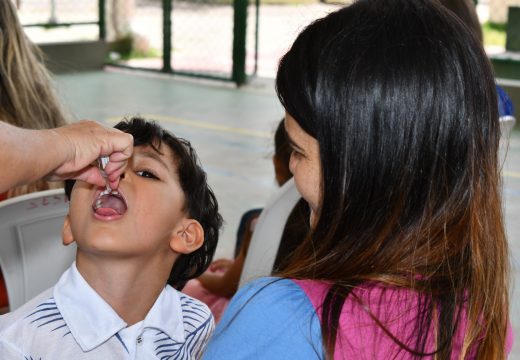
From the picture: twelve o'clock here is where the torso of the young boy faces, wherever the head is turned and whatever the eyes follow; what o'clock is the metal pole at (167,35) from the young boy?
The metal pole is roughly at 6 o'clock from the young boy.

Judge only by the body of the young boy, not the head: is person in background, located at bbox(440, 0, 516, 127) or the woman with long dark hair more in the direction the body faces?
the woman with long dark hair

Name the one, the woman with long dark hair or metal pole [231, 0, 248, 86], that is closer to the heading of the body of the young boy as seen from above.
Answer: the woman with long dark hair

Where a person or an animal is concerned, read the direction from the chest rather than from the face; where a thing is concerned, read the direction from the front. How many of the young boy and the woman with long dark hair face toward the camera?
1

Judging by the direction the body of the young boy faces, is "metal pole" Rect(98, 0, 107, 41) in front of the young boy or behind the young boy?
behind

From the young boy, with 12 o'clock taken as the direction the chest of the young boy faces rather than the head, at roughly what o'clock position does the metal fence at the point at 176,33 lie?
The metal fence is roughly at 6 o'clock from the young boy.

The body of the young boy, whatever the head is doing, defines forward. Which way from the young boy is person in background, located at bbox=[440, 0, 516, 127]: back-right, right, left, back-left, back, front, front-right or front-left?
back-left

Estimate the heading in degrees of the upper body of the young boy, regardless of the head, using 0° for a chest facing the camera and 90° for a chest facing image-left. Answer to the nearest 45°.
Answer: approximately 0°

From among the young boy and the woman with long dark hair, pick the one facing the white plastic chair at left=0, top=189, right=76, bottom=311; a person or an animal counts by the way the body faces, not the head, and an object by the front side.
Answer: the woman with long dark hair

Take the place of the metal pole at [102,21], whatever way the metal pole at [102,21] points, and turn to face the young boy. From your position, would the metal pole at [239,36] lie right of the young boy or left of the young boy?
left

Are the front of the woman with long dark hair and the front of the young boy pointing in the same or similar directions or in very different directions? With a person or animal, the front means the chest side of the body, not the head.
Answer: very different directions

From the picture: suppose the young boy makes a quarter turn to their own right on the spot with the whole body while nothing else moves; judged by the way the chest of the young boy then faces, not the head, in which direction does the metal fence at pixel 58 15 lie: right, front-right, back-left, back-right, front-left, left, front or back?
right

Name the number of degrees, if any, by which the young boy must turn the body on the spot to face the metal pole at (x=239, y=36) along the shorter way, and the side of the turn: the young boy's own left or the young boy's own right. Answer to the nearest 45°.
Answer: approximately 180°

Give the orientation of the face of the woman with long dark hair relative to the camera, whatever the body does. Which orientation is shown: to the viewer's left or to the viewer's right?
to the viewer's left

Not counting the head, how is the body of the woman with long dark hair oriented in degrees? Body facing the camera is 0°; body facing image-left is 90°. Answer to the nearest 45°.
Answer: approximately 135°

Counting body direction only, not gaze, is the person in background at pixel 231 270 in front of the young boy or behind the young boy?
behind
